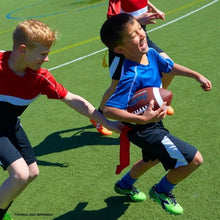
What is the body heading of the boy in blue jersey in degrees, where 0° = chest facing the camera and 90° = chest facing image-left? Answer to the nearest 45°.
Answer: approximately 315°
